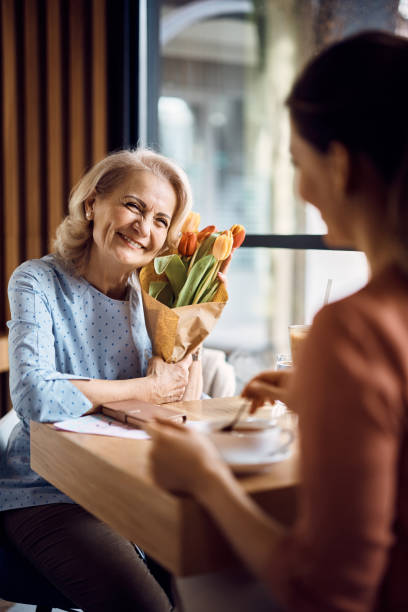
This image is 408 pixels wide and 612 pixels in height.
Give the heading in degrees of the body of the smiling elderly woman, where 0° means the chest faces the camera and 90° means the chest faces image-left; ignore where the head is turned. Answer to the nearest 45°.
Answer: approximately 315°
